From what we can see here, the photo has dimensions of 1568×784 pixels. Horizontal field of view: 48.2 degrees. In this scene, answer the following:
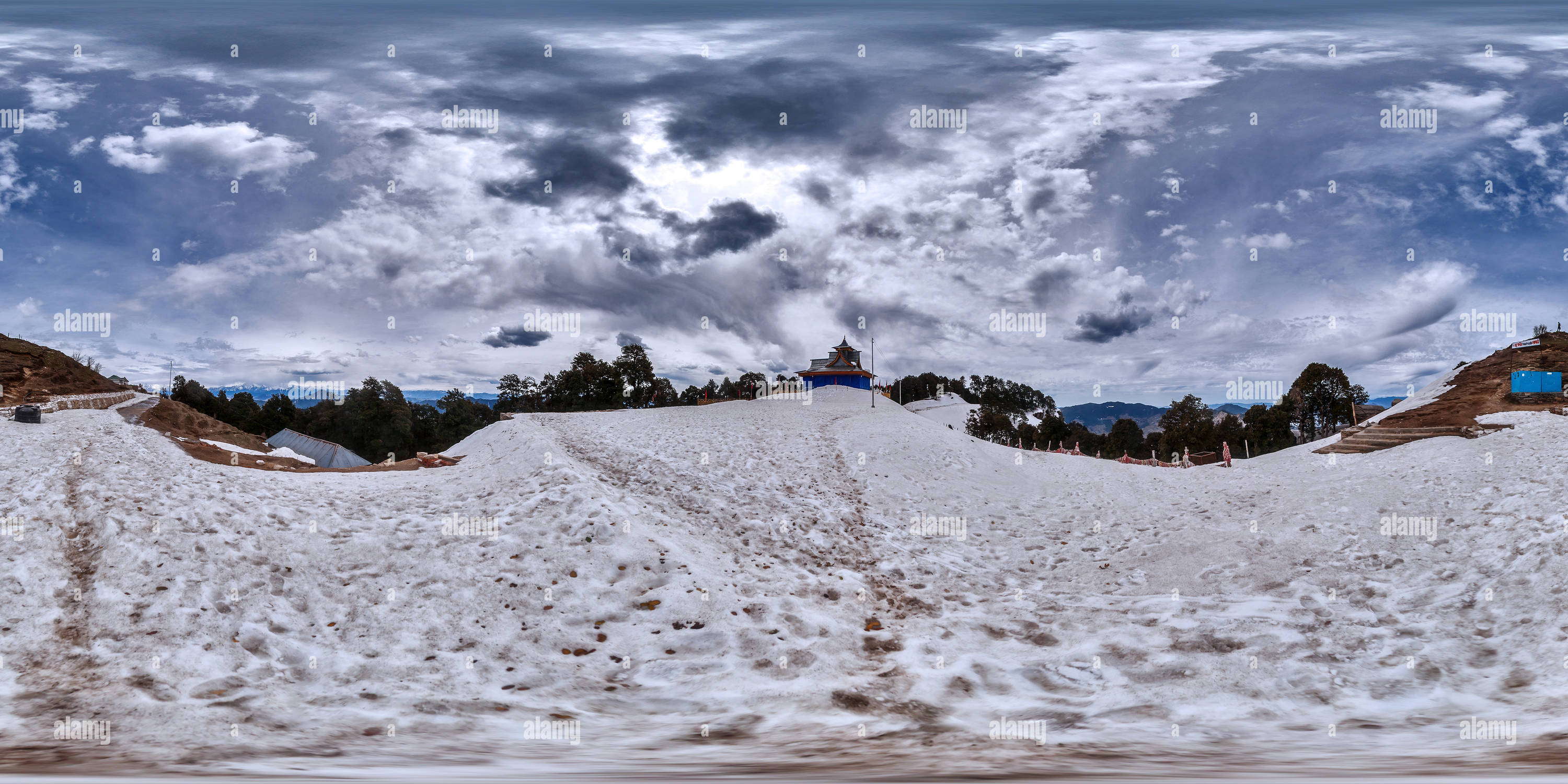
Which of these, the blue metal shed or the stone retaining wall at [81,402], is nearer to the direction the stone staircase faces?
the stone retaining wall

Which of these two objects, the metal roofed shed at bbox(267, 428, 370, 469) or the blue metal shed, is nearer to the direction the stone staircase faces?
the metal roofed shed

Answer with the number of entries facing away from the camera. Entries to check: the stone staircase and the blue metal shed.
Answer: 0

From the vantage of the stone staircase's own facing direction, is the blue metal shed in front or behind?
behind

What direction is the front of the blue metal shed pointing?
toward the camera

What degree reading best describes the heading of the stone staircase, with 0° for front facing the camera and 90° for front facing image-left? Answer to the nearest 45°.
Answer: approximately 45°
